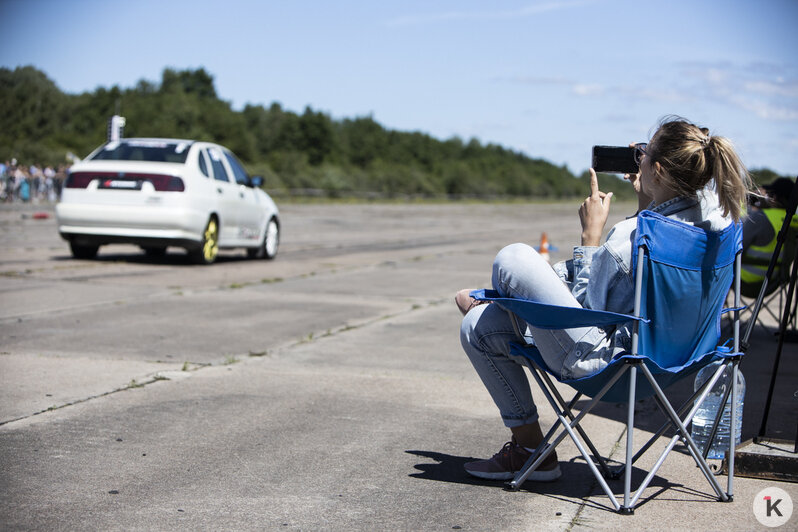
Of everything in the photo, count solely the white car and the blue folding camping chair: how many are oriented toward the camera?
0

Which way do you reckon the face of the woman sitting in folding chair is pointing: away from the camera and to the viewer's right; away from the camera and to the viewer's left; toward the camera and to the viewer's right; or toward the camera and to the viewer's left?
away from the camera and to the viewer's left

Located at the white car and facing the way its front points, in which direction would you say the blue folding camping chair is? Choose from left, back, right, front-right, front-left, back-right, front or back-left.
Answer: back-right

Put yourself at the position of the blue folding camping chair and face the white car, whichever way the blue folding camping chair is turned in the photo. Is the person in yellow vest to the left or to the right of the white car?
right

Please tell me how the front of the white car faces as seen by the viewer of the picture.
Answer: facing away from the viewer and to the right of the viewer

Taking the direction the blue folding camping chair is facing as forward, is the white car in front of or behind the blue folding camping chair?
in front

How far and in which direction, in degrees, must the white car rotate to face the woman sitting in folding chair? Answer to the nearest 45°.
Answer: approximately 135° to its right

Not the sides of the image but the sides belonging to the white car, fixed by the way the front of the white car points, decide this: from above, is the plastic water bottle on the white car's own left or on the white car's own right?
on the white car's own right

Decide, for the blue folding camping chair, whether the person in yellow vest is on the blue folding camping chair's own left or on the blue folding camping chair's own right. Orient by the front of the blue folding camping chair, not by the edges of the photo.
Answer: on the blue folding camping chair's own right

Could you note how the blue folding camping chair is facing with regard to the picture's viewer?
facing away from the viewer and to the left of the viewer

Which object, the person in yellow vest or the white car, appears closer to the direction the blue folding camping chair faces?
the white car
